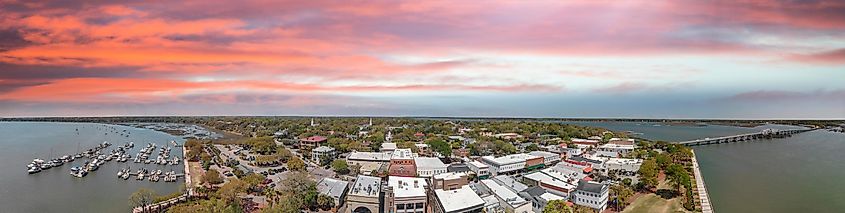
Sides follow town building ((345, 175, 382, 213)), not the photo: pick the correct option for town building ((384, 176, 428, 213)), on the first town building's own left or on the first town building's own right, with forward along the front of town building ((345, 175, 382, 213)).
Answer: on the first town building's own left

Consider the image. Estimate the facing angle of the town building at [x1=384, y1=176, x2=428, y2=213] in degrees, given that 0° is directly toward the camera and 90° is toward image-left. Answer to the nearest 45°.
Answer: approximately 0°

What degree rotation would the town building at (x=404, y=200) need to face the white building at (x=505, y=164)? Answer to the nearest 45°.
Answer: approximately 135° to its left

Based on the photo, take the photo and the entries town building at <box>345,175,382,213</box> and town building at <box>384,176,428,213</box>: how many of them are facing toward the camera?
2

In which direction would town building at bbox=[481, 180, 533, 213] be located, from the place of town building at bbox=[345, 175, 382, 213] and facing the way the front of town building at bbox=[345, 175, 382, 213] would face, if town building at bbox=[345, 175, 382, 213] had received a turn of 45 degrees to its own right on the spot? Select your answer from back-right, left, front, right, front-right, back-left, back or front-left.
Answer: back-left

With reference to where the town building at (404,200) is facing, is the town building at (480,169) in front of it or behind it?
behind

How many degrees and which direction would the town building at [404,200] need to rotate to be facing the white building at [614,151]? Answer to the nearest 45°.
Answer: approximately 135° to its left

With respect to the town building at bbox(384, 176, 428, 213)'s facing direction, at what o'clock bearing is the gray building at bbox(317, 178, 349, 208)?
The gray building is roughly at 4 o'clock from the town building.

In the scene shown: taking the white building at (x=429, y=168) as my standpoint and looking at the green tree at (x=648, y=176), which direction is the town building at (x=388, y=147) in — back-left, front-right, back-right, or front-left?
back-left

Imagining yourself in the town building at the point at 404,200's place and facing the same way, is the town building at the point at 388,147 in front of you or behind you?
behind
